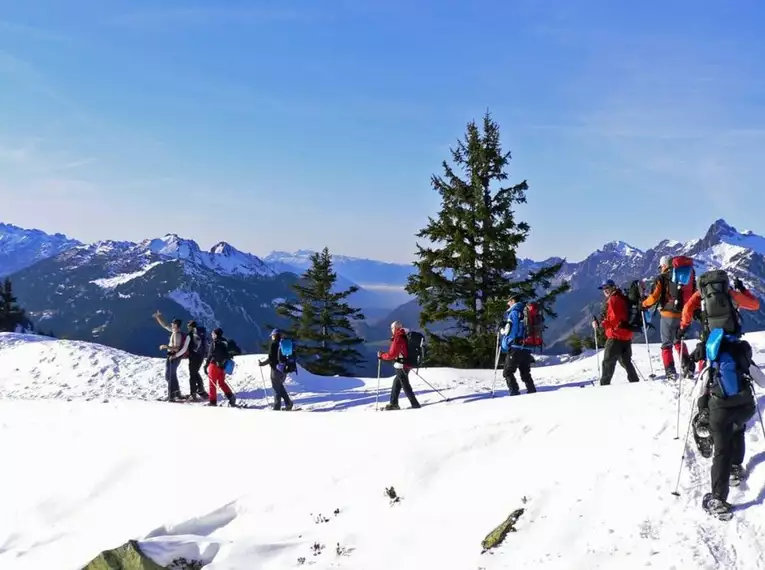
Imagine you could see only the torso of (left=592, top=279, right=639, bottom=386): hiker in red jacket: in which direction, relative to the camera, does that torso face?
to the viewer's left

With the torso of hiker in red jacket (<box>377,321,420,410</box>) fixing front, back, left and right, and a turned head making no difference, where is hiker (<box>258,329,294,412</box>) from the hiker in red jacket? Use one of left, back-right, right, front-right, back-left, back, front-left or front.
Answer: front-right

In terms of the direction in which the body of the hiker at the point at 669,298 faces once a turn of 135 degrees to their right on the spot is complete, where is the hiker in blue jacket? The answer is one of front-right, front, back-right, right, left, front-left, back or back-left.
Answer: back

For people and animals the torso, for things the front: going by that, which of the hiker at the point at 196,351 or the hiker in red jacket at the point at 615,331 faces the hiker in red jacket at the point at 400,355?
the hiker in red jacket at the point at 615,331

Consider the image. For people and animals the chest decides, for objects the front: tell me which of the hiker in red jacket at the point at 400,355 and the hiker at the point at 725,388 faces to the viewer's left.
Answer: the hiker in red jacket

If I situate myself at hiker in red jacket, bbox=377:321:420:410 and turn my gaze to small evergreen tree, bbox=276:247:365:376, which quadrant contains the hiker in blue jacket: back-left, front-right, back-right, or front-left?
back-right

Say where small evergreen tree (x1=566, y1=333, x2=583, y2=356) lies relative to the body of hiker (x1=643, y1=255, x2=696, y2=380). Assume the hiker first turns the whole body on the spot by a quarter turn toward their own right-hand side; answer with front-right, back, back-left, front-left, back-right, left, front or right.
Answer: front-left

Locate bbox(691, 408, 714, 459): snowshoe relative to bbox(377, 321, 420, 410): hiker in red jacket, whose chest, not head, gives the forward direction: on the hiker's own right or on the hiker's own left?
on the hiker's own left

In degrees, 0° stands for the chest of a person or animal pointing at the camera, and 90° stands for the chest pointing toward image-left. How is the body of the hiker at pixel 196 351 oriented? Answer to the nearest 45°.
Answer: approximately 90°

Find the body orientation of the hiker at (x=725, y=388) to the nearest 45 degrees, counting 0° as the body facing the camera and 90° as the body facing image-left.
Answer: approximately 180°

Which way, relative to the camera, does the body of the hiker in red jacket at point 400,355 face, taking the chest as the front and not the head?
to the viewer's left

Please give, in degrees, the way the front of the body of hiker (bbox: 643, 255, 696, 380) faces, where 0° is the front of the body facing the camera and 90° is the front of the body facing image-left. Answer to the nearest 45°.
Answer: approximately 135°

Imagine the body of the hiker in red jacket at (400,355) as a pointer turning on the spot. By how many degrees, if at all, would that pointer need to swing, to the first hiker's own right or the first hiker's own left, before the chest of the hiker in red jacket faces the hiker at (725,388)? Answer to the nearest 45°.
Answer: approximately 135° to the first hiker's own left

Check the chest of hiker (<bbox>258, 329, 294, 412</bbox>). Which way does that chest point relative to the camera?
to the viewer's left
